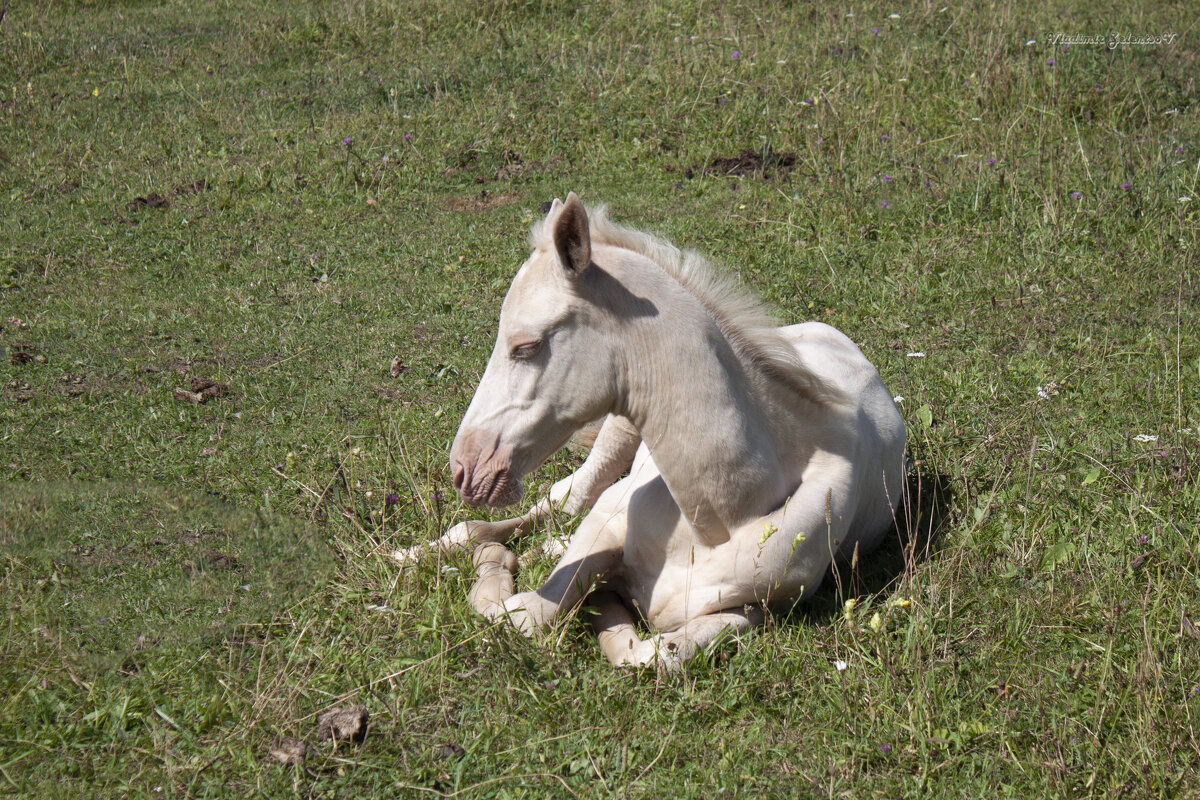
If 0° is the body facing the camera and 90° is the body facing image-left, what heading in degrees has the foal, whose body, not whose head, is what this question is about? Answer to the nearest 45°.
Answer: approximately 45°

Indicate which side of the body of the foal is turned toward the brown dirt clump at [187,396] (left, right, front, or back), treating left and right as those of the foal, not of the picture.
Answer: right

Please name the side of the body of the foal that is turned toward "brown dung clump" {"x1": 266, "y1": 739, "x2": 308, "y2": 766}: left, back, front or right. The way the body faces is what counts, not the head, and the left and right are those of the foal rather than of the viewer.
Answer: front

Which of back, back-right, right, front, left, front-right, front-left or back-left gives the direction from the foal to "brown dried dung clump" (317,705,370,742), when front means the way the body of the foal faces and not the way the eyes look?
front
